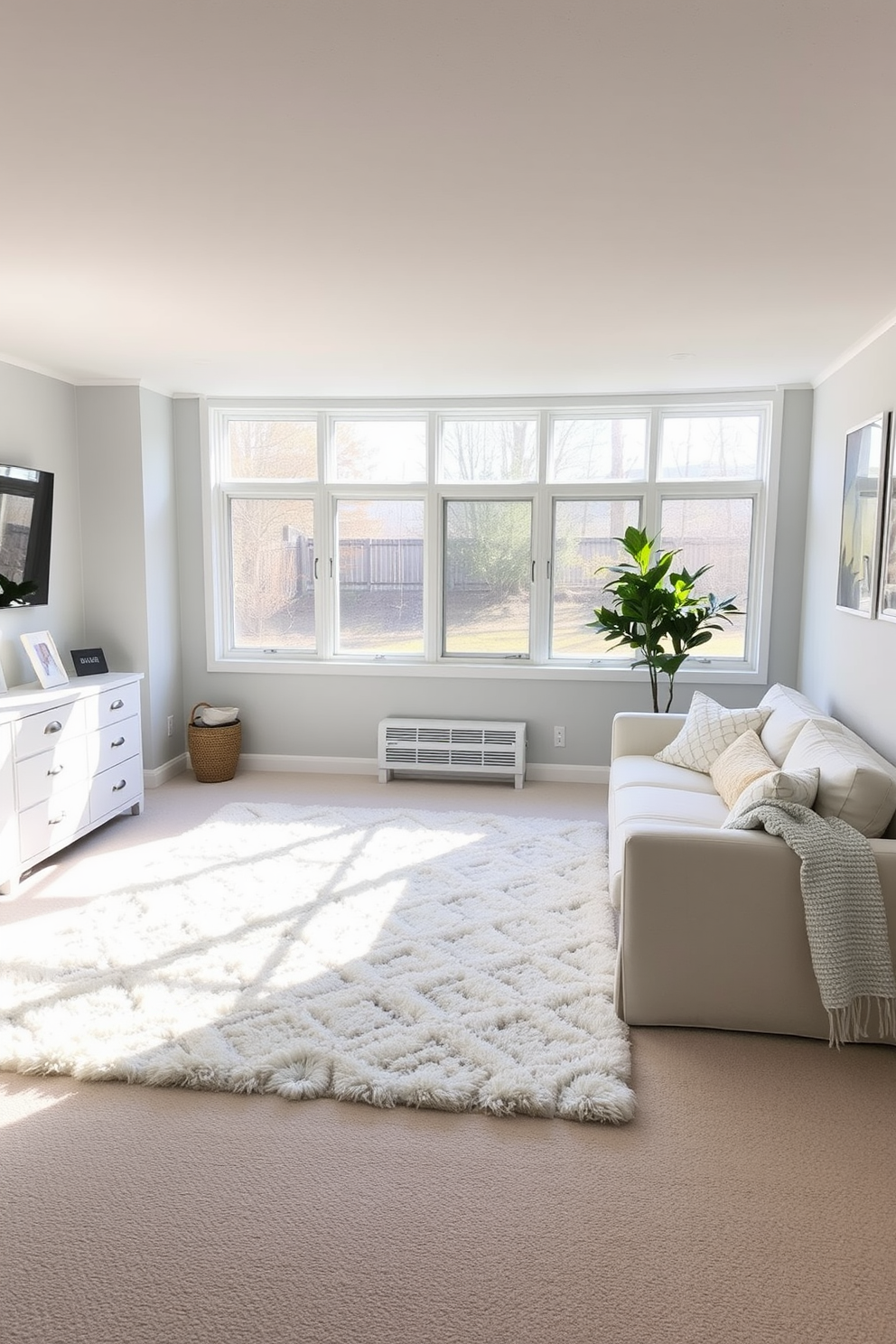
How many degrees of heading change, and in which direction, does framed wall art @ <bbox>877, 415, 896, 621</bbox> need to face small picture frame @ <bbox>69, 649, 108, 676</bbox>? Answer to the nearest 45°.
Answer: approximately 45° to its right

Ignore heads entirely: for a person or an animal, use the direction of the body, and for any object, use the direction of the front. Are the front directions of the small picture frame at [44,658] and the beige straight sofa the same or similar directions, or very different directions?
very different directions

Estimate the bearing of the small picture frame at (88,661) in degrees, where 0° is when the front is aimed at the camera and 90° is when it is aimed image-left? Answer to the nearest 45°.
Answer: approximately 315°

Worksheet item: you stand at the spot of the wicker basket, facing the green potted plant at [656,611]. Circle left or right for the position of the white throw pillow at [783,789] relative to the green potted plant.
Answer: right

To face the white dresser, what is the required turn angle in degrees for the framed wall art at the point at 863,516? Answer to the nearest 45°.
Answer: approximately 45° to its right

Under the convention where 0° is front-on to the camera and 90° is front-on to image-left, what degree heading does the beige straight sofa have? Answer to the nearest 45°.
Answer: approximately 90°

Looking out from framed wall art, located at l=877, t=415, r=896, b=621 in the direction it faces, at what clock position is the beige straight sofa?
The beige straight sofa is roughly at 11 o'clock from the framed wall art.

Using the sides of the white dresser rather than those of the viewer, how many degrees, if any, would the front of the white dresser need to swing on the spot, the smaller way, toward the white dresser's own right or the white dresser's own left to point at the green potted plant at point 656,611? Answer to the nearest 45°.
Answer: approximately 45° to the white dresser's own left

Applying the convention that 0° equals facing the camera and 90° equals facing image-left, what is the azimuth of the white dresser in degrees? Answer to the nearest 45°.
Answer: approximately 315°
